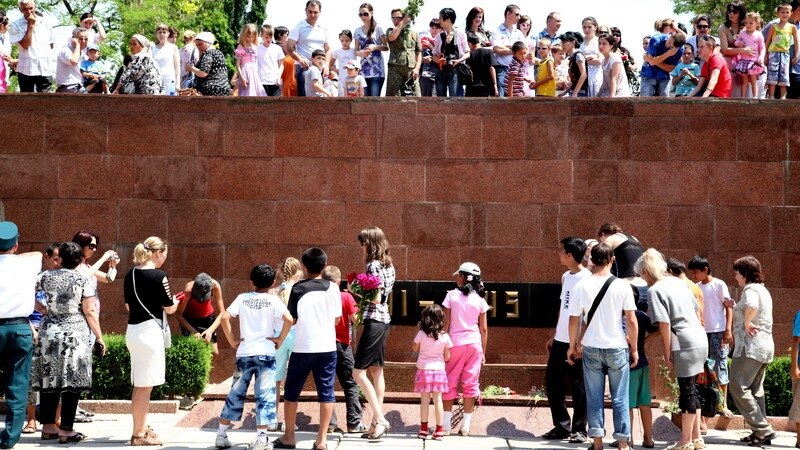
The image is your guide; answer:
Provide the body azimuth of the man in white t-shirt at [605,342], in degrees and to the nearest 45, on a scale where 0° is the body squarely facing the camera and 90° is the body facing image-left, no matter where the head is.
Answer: approximately 180°

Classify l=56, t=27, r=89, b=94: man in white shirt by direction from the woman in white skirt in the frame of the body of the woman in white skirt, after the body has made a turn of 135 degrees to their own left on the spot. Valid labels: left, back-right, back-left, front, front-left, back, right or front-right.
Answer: right

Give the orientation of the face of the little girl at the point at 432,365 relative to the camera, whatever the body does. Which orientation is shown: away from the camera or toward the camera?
away from the camera

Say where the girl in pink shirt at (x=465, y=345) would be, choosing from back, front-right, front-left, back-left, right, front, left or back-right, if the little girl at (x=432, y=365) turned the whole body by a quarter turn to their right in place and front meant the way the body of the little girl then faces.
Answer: front-left

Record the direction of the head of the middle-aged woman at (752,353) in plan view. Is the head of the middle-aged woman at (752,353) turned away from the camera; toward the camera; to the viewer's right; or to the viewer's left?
to the viewer's left

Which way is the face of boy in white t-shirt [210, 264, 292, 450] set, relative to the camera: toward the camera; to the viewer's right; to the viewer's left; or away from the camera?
away from the camera

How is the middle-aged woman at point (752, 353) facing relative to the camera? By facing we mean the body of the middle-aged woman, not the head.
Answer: to the viewer's left

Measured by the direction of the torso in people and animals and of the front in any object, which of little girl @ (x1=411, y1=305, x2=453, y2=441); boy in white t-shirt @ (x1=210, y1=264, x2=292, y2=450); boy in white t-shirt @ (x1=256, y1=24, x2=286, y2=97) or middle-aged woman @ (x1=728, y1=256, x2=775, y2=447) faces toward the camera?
boy in white t-shirt @ (x1=256, y1=24, x2=286, y2=97)

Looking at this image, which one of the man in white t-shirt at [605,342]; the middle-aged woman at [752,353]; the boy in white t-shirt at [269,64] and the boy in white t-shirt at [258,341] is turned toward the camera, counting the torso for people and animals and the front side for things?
the boy in white t-shirt at [269,64]

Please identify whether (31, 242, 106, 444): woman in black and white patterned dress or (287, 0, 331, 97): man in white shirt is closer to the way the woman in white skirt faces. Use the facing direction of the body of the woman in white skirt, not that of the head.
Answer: the man in white shirt

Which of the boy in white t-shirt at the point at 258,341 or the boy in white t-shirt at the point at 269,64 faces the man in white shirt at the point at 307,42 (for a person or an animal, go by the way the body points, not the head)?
the boy in white t-shirt at the point at 258,341

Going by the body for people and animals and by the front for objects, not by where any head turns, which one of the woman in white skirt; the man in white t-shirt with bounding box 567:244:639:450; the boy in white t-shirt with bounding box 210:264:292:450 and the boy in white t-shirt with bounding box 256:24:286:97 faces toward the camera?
the boy in white t-shirt with bounding box 256:24:286:97

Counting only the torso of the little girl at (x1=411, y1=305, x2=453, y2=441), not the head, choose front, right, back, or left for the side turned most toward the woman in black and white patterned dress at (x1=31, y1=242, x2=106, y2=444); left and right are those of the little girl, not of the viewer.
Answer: left

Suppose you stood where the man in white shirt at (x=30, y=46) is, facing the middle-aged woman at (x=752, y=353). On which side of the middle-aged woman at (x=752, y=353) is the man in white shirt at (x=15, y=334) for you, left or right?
right
